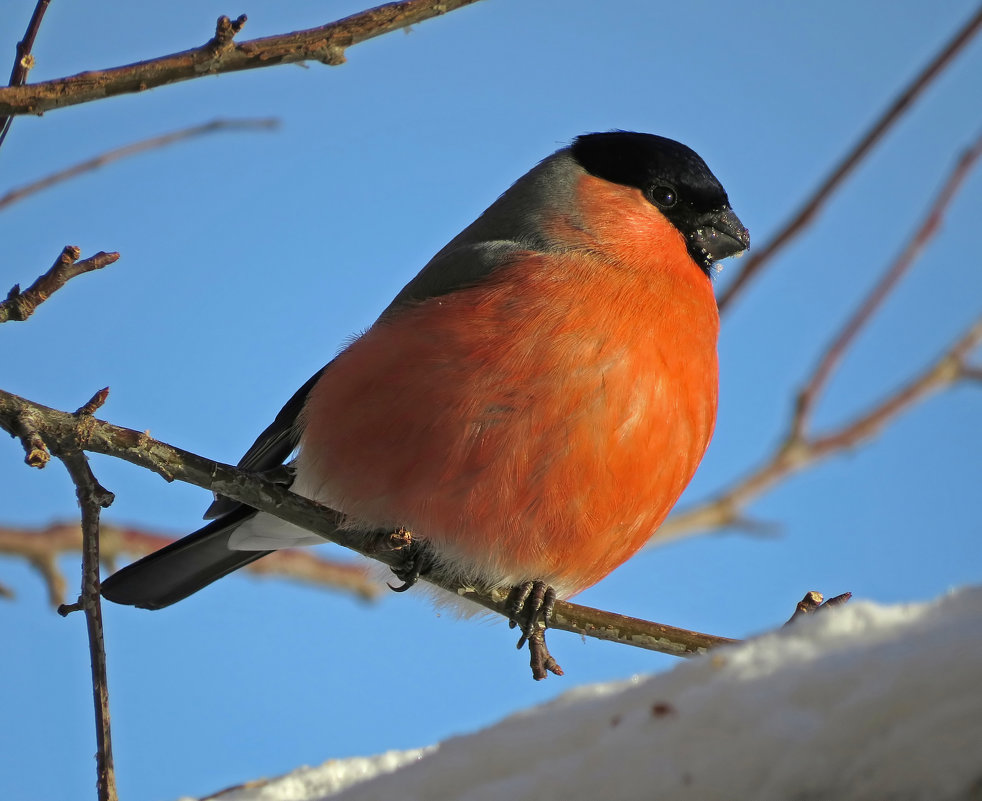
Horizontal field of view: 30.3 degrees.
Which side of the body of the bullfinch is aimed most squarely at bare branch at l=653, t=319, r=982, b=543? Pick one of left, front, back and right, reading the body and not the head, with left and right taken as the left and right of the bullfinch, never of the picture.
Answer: left

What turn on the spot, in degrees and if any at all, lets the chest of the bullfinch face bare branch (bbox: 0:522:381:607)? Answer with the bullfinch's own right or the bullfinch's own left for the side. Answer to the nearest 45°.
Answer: approximately 180°

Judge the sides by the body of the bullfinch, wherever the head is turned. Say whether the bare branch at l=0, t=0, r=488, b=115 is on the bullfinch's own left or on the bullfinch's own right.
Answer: on the bullfinch's own right

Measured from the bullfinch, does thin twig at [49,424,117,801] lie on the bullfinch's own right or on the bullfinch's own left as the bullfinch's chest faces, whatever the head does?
on the bullfinch's own right

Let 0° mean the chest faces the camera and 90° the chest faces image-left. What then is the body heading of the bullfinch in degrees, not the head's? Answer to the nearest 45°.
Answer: approximately 315°
